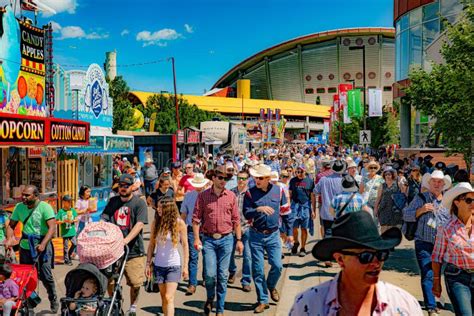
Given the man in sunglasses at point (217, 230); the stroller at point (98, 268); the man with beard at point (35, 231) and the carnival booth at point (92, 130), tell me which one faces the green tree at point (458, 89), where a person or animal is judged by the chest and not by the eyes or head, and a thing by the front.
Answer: the carnival booth

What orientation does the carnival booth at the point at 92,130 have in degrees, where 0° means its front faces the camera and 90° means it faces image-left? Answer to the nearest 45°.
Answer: approximately 315°

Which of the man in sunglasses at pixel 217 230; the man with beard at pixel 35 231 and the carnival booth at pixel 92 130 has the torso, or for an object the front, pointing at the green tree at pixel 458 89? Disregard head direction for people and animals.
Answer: the carnival booth

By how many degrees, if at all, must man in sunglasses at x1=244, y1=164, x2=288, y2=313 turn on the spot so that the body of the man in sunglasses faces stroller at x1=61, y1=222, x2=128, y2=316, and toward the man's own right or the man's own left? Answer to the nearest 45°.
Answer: approximately 45° to the man's own right

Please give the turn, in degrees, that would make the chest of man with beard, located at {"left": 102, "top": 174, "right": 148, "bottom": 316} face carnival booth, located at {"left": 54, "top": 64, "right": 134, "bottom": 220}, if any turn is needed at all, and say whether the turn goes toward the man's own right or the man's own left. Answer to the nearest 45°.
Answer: approximately 135° to the man's own right

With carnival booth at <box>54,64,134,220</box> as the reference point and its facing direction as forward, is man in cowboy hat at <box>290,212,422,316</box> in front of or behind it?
in front

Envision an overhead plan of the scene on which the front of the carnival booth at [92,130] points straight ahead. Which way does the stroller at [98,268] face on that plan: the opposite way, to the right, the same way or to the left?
to the right

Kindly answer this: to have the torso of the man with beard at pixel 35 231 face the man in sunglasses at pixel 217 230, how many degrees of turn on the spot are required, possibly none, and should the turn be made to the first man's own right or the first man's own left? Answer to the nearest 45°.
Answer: approximately 90° to the first man's own left

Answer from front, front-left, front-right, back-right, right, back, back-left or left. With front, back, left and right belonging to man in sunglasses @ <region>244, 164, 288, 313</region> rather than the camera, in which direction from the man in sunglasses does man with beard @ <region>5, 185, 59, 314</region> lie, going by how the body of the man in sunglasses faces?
right

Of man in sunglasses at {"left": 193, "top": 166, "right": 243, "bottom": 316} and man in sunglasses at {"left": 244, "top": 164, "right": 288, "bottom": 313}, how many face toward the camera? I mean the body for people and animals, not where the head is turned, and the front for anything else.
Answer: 2

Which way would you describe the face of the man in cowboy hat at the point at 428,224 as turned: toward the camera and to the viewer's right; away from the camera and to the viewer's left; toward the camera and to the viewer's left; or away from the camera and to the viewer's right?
toward the camera and to the viewer's left

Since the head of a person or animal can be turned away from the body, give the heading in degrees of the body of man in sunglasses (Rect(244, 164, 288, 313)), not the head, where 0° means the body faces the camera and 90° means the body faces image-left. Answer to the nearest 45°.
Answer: approximately 0°
